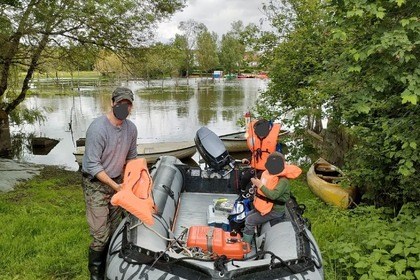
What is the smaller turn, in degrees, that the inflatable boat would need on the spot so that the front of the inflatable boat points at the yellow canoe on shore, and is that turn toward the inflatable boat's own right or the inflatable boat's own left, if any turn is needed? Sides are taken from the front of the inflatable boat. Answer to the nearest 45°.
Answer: approximately 135° to the inflatable boat's own left

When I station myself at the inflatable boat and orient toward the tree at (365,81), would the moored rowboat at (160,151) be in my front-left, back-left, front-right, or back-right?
front-left

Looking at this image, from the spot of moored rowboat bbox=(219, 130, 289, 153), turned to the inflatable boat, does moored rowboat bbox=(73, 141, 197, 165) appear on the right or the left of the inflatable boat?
right

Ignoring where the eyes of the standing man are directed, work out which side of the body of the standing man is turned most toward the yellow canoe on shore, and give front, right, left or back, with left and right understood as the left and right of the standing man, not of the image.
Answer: left

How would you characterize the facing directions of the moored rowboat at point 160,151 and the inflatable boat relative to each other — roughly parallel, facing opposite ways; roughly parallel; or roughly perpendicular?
roughly perpendicular

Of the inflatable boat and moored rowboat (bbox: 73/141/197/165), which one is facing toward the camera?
the inflatable boat

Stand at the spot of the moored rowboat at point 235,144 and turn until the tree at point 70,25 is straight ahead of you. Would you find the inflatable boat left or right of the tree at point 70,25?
left

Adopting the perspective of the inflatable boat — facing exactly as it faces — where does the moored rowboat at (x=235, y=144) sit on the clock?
The moored rowboat is roughly at 6 o'clock from the inflatable boat.
